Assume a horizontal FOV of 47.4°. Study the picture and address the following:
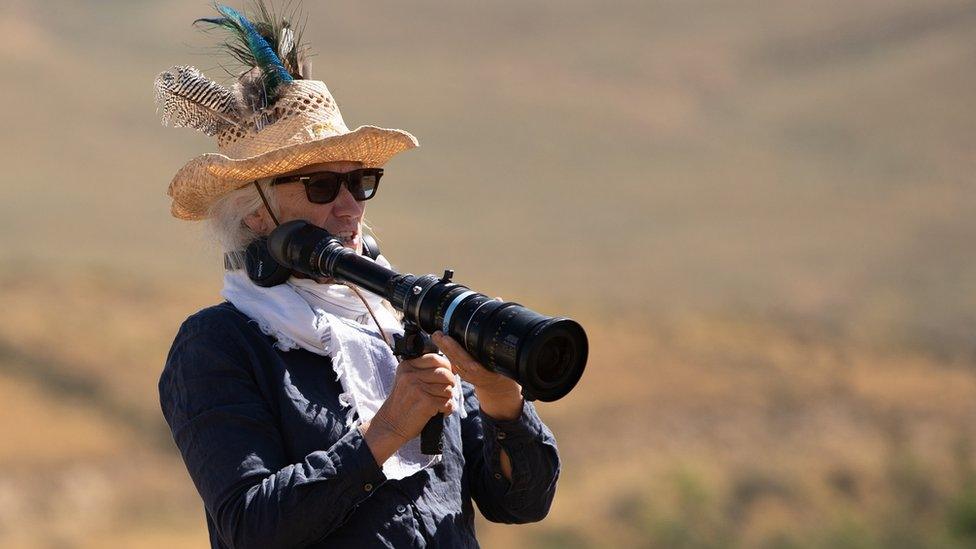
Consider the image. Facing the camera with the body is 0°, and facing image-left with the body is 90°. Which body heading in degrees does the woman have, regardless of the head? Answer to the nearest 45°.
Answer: approximately 315°
